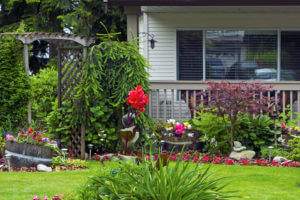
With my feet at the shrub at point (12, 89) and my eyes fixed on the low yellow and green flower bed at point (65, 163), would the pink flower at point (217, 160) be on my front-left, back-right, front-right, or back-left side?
front-left

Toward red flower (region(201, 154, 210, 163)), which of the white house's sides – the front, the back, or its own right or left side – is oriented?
front

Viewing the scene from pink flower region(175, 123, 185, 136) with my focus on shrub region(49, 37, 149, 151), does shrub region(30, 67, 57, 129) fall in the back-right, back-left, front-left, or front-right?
front-right

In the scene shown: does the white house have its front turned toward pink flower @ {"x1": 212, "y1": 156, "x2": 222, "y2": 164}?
yes

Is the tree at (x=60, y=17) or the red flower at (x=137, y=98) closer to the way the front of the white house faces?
the red flower

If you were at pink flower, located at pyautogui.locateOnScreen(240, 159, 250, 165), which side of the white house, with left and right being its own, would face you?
front

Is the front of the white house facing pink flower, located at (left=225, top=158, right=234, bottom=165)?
yes

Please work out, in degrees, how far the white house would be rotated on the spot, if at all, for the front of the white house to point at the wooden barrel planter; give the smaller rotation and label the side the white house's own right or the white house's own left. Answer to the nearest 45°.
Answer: approximately 45° to the white house's own right

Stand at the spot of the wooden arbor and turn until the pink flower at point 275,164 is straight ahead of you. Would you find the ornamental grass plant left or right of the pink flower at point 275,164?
right

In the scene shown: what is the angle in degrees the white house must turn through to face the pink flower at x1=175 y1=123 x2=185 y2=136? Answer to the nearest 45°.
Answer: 0° — it already faces it

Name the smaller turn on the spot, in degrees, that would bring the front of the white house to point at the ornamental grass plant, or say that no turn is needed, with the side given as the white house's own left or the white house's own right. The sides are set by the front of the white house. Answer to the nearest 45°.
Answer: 0° — it already faces it

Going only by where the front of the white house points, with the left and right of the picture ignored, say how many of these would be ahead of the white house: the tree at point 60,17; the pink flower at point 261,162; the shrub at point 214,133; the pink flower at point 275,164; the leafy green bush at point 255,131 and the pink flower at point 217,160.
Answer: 5

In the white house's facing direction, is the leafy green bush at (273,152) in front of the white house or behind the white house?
in front

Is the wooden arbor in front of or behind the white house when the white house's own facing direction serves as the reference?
in front

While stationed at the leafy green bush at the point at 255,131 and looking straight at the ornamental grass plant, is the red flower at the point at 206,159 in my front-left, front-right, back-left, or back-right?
front-right

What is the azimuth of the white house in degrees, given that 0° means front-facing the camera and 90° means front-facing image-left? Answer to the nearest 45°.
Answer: approximately 0°
